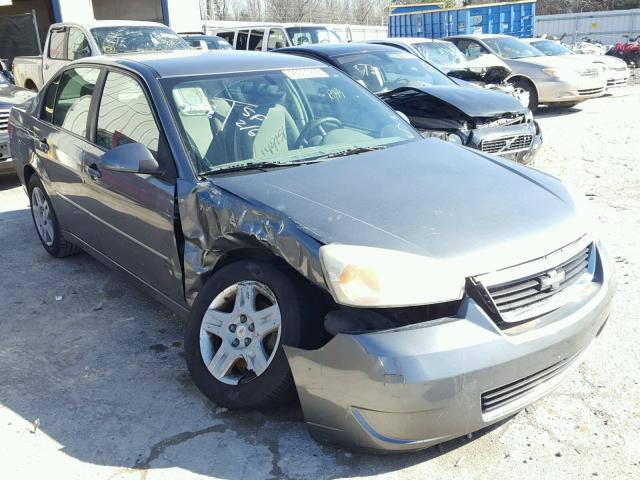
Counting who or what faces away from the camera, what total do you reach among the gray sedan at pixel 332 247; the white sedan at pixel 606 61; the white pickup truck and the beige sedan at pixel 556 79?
0

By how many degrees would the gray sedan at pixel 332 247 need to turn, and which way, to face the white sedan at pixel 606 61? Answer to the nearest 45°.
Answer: approximately 90° to its left

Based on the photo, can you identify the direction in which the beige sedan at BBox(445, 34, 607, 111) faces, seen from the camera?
facing the viewer and to the right of the viewer

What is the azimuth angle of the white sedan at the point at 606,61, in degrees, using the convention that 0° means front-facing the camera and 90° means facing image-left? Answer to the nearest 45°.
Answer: approximately 315°

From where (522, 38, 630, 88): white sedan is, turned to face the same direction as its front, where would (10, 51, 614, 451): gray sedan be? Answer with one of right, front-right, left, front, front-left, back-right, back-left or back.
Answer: front-right

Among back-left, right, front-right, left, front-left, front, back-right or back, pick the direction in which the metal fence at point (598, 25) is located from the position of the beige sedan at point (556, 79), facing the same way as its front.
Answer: back-left

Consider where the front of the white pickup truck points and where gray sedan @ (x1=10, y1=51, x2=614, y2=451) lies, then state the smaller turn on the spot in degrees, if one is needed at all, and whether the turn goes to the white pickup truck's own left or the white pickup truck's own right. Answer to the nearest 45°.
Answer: approximately 45° to the white pickup truck's own right

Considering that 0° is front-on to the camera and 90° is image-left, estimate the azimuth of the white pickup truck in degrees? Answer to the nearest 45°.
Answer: approximately 315°

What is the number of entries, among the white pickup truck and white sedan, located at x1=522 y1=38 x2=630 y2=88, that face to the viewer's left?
0

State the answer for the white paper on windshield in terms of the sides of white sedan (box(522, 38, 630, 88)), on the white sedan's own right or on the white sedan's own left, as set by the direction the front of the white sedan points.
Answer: on the white sedan's own right

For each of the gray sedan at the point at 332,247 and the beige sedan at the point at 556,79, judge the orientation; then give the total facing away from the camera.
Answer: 0

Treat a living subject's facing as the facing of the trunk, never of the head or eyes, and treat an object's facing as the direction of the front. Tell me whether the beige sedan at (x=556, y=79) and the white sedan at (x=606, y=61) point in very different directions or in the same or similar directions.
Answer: same or similar directions

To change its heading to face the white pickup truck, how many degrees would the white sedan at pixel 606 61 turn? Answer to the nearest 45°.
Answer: approximately 90° to its right
